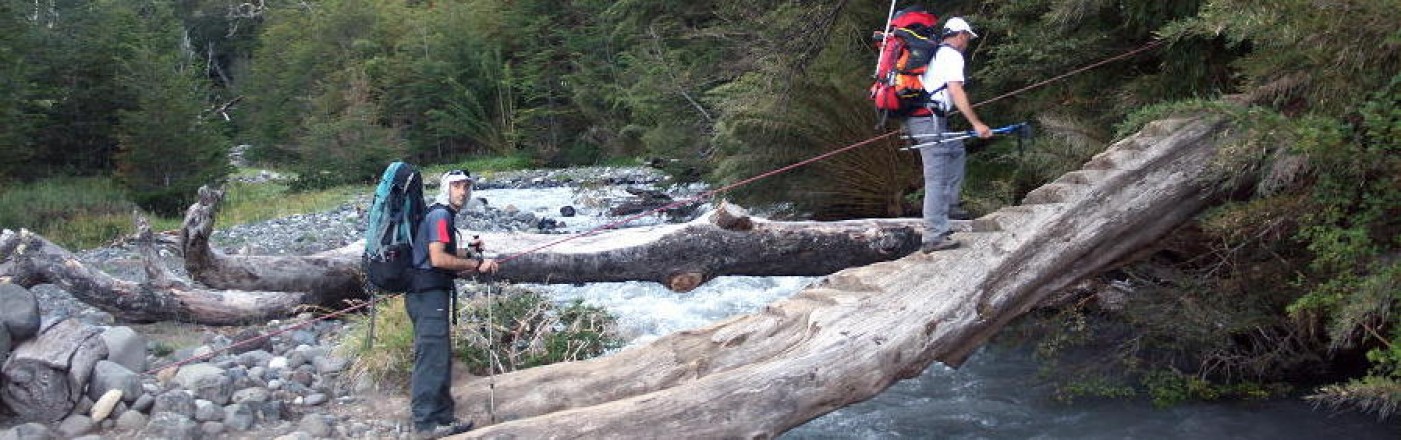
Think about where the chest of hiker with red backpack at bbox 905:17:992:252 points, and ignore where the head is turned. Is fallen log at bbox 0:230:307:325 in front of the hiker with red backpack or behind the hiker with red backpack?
behind

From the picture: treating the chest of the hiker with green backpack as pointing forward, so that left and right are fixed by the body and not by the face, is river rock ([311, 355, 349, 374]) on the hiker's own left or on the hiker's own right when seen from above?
on the hiker's own left

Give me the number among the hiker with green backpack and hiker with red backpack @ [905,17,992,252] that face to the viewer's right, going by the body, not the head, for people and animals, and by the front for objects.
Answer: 2

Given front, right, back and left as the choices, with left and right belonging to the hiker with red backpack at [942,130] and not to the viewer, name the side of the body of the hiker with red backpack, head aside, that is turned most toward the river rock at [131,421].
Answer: back

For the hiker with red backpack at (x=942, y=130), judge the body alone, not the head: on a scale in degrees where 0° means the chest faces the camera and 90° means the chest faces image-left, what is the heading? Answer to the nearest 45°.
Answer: approximately 270°

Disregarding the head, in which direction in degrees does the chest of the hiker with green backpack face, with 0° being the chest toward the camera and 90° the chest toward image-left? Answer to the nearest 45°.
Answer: approximately 270°

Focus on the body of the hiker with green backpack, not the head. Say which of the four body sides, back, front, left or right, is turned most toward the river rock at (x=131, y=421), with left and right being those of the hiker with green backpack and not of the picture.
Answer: back

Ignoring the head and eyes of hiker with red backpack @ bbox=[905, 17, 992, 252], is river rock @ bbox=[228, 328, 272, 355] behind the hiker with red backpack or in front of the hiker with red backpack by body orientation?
behind

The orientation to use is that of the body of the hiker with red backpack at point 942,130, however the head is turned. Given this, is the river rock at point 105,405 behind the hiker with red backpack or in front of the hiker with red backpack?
behind

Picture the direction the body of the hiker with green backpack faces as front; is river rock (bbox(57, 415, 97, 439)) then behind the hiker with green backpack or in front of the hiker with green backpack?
behind

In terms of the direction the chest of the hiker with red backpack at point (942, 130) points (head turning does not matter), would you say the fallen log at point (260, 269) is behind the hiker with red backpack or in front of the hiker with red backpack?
behind

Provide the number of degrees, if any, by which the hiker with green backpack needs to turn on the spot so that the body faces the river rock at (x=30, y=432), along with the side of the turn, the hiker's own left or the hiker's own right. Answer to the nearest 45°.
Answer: approximately 180°

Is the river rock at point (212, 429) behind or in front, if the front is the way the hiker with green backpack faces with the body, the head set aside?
behind

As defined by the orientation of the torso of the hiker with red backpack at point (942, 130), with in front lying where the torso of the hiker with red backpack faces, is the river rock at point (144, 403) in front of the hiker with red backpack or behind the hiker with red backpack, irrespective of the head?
behind
